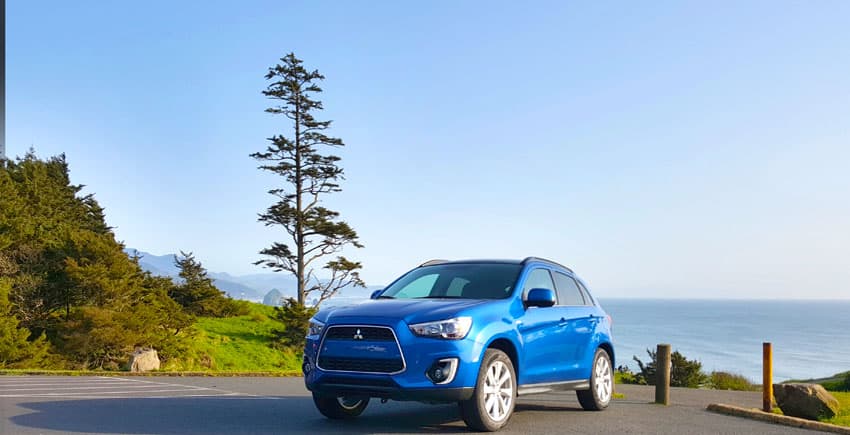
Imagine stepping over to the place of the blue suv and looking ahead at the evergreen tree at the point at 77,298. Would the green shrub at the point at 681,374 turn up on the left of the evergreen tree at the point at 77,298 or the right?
right

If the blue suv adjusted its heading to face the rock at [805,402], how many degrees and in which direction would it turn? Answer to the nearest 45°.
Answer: approximately 180°

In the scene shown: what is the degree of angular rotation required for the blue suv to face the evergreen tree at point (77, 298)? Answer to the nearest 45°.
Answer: approximately 90° to its right

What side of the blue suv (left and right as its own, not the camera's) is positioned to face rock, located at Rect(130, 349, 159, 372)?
right

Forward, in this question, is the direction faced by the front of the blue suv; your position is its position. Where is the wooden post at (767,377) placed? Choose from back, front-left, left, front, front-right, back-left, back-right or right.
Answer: back

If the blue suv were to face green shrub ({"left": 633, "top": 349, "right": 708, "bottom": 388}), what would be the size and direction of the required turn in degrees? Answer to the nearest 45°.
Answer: approximately 135° to its right

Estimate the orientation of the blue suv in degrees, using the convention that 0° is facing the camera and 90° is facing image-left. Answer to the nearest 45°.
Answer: approximately 45°

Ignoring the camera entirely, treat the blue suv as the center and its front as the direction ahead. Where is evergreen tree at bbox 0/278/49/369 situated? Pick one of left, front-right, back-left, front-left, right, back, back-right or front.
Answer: right
